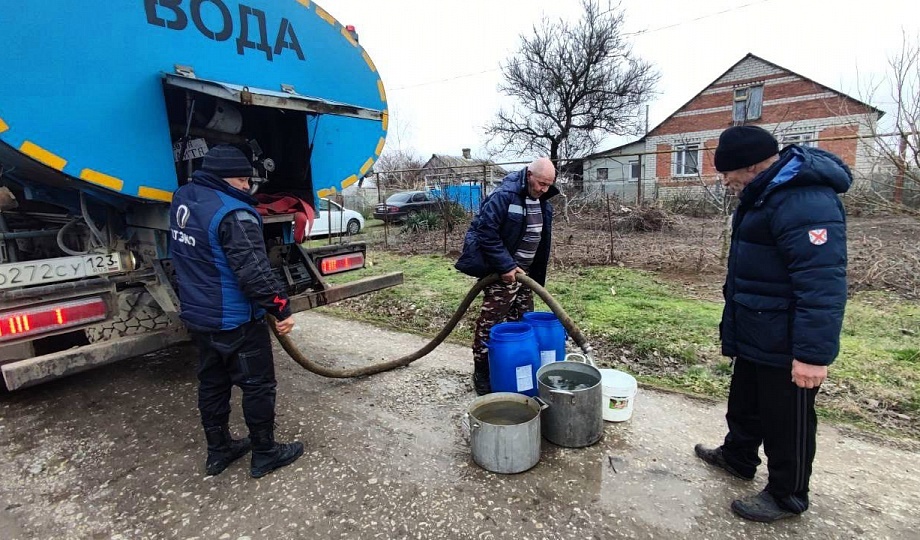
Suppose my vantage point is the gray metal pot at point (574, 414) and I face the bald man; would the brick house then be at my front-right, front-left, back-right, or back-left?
front-right

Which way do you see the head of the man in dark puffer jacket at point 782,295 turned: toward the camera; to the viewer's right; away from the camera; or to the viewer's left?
to the viewer's left

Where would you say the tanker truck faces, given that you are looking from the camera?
facing away from the viewer and to the left of the viewer

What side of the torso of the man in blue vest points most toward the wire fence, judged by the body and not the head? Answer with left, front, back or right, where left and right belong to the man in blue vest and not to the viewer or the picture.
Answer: front

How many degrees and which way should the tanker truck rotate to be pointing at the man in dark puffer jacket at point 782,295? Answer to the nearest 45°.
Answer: approximately 180°

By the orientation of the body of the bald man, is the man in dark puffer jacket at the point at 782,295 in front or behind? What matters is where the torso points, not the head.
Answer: in front

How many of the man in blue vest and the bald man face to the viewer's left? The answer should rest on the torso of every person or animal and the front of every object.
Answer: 0

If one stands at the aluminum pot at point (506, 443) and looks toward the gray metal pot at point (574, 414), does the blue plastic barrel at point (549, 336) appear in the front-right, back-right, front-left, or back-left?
front-left

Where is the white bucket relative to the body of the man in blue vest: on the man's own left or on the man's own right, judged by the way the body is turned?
on the man's own right

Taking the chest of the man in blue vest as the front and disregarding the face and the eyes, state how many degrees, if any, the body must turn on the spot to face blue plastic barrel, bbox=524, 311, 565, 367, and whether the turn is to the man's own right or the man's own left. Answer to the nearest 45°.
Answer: approximately 45° to the man's own right

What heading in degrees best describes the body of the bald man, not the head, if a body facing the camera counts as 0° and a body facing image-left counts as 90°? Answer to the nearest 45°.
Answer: approximately 315°
